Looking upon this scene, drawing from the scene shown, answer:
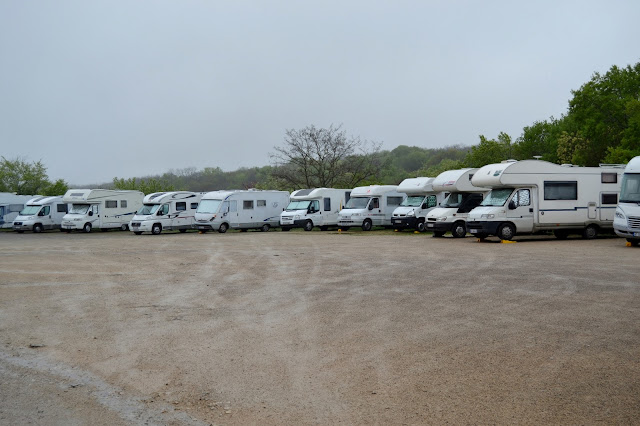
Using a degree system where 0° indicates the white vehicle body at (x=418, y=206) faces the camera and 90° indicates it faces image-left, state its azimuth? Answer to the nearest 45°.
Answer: approximately 45°

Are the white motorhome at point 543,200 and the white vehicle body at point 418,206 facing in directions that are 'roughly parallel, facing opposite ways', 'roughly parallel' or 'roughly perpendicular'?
roughly parallel

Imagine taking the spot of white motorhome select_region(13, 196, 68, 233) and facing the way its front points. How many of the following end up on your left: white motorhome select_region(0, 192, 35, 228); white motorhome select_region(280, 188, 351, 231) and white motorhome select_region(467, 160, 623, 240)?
2

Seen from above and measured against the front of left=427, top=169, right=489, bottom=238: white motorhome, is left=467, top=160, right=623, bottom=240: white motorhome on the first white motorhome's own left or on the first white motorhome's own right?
on the first white motorhome's own left

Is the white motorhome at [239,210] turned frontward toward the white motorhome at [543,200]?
no

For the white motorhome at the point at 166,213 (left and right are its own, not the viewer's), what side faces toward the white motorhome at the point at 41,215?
right

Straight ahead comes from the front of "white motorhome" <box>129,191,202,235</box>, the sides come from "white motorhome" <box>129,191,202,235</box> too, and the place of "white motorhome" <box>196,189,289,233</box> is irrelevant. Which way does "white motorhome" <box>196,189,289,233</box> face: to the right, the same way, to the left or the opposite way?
the same way

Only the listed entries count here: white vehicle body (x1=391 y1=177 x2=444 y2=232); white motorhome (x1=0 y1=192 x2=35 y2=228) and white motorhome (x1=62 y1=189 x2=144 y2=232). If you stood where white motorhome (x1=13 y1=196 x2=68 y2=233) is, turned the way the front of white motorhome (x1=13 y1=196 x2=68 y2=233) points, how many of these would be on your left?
2

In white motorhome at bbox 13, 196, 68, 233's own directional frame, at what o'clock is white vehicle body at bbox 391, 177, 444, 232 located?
The white vehicle body is roughly at 9 o'clock from the white motorhome.

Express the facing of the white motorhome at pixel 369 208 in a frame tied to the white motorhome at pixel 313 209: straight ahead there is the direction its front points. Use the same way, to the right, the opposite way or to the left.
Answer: the same way

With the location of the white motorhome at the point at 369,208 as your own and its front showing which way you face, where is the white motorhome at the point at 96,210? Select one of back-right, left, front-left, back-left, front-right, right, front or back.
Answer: front-right

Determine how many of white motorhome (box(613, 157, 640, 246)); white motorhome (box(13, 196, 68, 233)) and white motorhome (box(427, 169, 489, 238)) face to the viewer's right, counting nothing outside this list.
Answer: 0

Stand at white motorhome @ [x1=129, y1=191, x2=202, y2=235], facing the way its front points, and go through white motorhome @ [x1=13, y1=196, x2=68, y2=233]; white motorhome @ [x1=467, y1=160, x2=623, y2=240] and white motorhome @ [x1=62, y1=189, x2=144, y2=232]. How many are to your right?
2

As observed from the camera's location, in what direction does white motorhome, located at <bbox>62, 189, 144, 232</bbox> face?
facing the viewer and to the left of the viewer

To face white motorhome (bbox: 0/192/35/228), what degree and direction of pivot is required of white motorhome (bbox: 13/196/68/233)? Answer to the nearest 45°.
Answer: approximately 135° to its right

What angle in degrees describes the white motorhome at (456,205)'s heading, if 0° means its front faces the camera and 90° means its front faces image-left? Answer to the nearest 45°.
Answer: approximately 45°

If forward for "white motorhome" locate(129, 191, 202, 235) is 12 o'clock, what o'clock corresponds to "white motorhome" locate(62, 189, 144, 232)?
"white motorhome" locate(62, 189, 144, 232) is roughly at 3 o'clock from "white motorhome" locate(129, 191, 202, 235).

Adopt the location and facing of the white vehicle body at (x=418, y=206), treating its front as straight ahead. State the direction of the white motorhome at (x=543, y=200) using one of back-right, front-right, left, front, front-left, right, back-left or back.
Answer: left

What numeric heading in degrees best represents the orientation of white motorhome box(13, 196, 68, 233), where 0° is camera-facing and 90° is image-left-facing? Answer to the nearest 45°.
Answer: approximately 45°

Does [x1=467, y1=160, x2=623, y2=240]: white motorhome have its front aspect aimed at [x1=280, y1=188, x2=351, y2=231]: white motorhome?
no

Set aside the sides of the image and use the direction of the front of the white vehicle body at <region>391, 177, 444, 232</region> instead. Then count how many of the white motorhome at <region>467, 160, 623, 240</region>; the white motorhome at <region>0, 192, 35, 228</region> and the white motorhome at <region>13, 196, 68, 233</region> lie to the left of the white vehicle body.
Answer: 1
